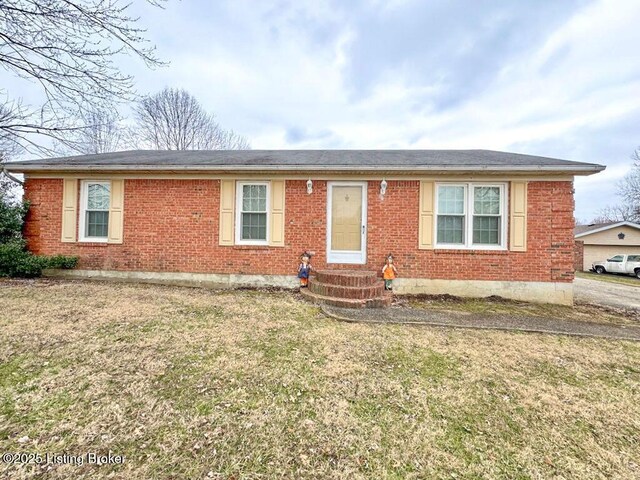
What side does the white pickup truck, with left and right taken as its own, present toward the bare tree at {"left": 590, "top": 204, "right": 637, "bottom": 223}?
right

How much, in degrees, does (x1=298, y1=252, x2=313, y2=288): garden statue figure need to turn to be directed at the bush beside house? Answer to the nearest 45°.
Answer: approximately 90° to its right

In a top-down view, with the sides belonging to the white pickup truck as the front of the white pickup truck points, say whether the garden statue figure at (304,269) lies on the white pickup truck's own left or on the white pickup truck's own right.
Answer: on the white pickup truck's own left

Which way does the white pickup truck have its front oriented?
to the viewer's left
